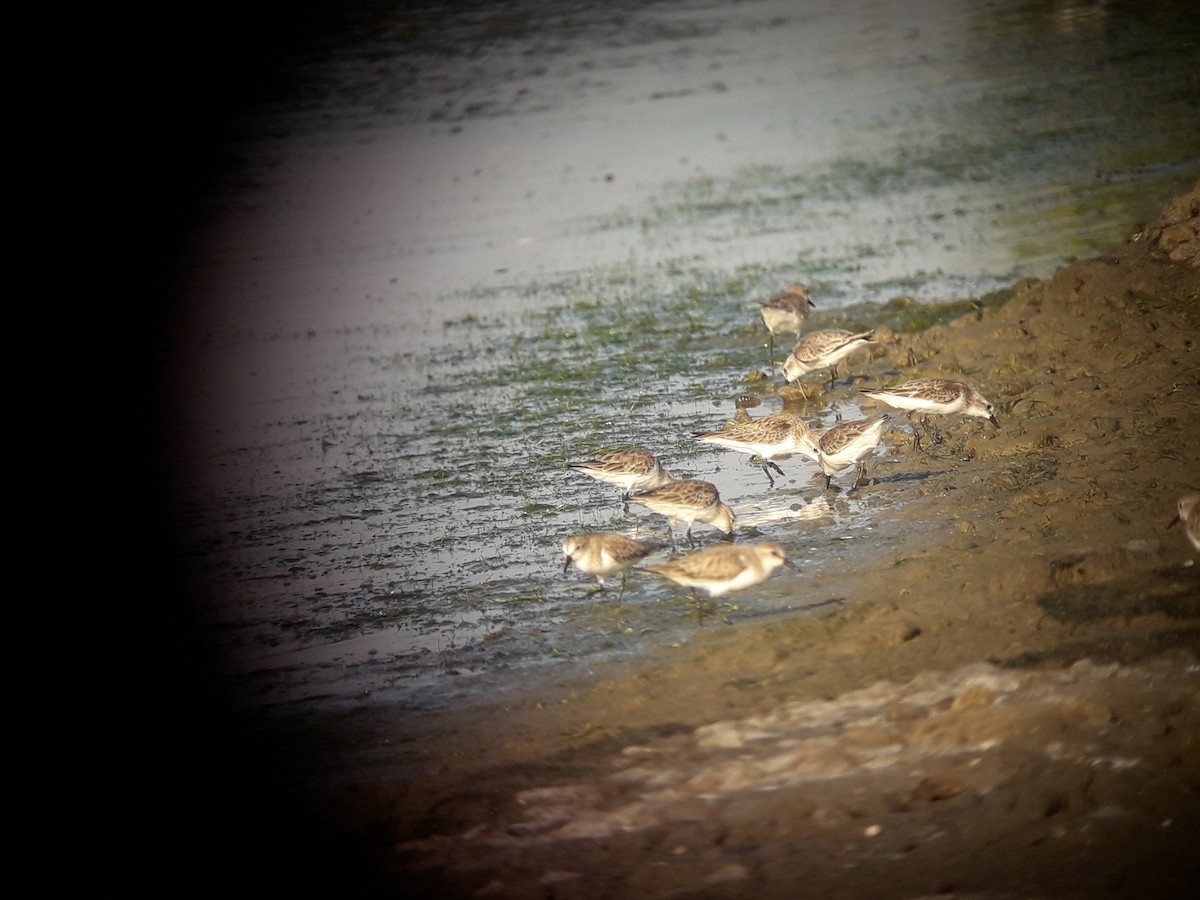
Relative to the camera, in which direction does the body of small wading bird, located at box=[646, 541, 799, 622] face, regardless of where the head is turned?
to the viewer's right

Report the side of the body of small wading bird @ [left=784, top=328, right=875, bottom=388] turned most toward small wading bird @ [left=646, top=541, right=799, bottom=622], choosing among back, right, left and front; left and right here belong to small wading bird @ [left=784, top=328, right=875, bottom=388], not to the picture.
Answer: left

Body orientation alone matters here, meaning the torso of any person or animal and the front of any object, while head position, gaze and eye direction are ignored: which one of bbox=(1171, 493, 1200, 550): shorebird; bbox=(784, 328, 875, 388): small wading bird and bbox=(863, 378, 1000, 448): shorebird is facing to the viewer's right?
bbox=(863, 378, 1000, 448): shorebird

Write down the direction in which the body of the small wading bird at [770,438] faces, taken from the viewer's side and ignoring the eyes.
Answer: to the viewer's right

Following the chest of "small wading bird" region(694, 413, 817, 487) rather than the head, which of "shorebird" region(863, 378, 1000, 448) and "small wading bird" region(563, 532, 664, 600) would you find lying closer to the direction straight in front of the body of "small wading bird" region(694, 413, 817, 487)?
the shorebird

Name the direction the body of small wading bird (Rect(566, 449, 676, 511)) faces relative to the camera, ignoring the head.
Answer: to the viewer's right

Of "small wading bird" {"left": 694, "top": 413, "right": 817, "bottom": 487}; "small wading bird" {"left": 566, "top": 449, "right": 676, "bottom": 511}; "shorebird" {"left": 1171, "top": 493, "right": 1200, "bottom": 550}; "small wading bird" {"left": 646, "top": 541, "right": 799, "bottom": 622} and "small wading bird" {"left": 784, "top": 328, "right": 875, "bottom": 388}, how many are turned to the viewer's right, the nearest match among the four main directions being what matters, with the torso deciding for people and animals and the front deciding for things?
3

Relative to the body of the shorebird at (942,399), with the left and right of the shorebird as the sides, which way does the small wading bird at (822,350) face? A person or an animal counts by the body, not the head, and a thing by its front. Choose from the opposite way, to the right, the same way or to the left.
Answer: the opposite way

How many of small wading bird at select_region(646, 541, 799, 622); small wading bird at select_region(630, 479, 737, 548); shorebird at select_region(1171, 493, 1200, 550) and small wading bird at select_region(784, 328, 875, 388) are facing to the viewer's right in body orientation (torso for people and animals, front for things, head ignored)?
2

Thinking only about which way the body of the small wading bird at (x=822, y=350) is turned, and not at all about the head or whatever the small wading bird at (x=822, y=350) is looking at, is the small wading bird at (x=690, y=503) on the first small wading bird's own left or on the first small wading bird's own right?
on the first small wading bird's own left

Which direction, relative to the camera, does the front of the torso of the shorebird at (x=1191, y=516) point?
to the viewer's left
